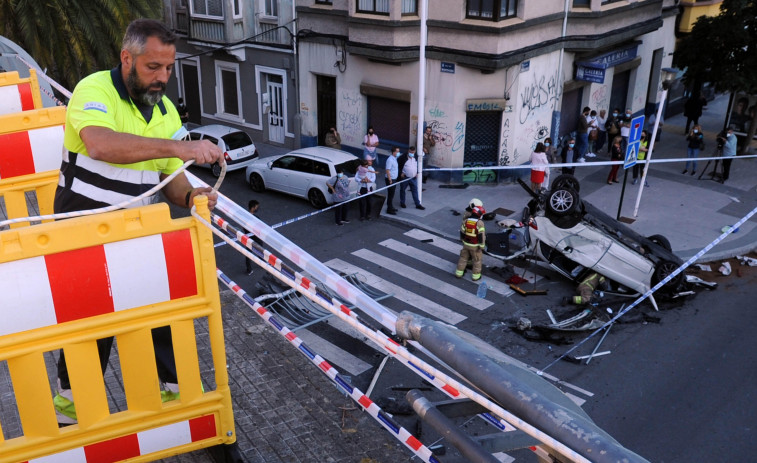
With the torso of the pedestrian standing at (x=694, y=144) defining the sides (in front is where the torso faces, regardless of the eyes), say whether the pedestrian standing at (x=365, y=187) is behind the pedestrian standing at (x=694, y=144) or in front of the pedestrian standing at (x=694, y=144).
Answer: in front

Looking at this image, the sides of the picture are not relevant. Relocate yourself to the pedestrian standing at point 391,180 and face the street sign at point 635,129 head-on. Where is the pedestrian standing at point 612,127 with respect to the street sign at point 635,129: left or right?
left

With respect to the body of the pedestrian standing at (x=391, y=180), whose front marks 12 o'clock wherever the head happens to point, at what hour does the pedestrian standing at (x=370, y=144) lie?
the pedestrian standing at (x=370, y=144) is roughly at 7 o'clock from the pedestrian standing at (x=391, y=180).

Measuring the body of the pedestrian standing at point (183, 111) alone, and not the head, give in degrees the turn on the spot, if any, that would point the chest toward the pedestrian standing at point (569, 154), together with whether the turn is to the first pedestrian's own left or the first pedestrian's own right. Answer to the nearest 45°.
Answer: approximately 45° to the first pedestrian's own left

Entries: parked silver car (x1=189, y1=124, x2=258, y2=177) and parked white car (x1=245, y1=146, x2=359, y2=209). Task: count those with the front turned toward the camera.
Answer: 0

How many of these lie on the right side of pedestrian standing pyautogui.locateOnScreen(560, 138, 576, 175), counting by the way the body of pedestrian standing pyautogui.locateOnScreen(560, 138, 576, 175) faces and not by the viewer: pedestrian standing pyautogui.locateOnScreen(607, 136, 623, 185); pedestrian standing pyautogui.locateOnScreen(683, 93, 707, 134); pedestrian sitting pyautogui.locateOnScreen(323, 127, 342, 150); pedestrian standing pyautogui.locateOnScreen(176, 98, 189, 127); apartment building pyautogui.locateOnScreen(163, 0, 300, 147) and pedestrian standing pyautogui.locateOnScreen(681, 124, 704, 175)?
3

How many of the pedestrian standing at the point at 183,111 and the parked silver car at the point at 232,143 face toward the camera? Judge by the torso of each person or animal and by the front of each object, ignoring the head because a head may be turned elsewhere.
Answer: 1

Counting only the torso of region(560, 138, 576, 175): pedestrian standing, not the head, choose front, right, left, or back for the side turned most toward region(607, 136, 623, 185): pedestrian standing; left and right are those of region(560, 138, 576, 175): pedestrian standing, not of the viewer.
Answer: left

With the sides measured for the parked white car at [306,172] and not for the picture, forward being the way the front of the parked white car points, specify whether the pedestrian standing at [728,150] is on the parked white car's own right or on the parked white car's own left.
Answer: on the parked white car's own right
